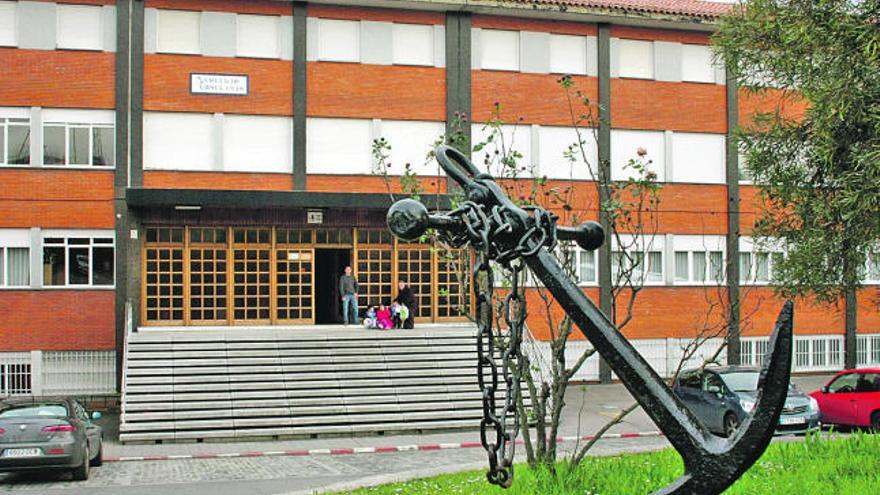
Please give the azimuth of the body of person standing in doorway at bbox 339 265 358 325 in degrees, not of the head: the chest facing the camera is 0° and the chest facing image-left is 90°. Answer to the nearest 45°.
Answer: approximately 0°

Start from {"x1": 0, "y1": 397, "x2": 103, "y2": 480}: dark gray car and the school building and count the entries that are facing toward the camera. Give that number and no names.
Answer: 1

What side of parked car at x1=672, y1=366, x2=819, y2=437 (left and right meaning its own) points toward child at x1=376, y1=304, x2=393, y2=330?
back

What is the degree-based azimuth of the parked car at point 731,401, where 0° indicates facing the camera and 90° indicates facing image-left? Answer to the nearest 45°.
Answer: approximately 315°

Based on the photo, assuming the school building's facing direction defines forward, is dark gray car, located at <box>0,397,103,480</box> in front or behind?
in front

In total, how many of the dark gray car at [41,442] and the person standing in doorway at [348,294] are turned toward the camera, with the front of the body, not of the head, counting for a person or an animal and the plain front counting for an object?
1

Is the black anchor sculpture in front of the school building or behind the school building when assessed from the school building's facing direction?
in front

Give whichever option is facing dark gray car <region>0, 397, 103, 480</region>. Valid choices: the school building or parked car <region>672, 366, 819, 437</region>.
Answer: the school building

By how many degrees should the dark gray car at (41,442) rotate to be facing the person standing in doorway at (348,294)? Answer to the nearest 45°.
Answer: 0° — it already faces them
